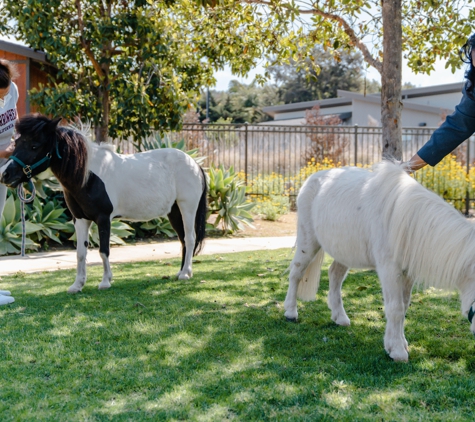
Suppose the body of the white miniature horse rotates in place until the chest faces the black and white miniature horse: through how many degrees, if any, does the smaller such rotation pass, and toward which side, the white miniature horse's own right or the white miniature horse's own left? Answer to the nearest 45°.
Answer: approximately 180°
